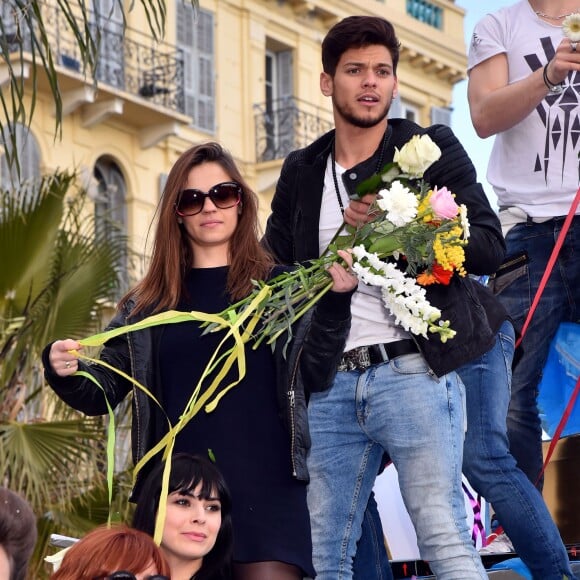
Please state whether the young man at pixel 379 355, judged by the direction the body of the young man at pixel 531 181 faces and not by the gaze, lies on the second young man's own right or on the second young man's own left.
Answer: on the second young man's own right

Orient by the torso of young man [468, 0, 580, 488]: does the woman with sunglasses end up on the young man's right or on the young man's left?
on the young man's right

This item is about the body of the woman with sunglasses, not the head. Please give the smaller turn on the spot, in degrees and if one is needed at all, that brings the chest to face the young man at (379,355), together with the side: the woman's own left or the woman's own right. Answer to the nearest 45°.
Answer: approximately 90° to the woman's own left

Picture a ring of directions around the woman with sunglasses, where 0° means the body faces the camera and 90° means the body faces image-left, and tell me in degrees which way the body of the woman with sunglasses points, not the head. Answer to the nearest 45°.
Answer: approximately 0°
